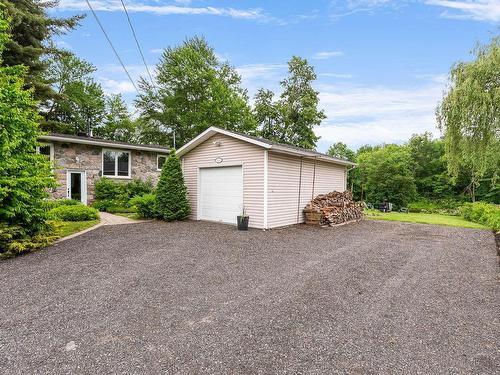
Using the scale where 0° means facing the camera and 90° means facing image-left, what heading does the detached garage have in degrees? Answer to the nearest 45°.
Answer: approximately 45°

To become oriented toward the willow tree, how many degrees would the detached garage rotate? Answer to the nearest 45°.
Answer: approximately 135° to its left

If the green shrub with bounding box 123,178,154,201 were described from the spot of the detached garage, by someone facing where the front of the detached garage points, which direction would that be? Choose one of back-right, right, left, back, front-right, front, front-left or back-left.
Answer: right

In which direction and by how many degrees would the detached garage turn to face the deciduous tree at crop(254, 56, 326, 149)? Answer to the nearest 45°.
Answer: approximately 135° to its right

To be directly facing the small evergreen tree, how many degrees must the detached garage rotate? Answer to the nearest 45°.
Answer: approximately 45° to its right

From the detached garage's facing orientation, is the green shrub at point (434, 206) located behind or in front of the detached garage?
behind

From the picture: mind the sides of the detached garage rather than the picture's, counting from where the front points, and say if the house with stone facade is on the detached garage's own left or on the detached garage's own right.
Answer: on the detached garage's own right

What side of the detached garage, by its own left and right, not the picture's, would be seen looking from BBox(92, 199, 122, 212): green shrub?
right

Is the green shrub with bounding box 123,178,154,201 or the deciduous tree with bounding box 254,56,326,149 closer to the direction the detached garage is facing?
the green shrub

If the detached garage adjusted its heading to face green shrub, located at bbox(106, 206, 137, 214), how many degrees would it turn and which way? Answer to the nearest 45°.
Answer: approximately 90° to its right
